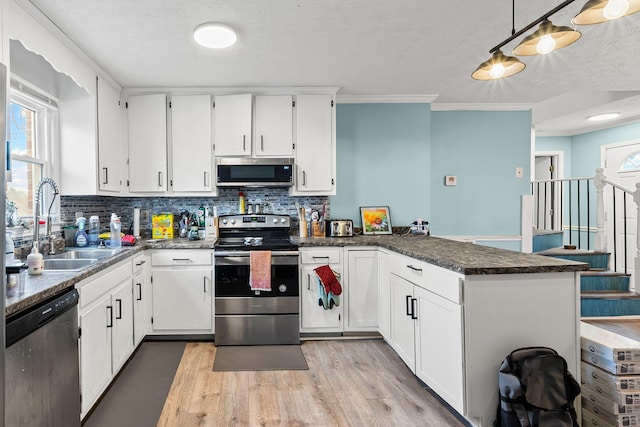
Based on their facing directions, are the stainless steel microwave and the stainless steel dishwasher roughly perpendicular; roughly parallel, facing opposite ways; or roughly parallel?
roughly perpendicular

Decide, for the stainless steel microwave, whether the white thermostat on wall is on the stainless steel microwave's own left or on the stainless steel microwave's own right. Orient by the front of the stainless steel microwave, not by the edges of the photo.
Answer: on the stainless steel microwave's own left

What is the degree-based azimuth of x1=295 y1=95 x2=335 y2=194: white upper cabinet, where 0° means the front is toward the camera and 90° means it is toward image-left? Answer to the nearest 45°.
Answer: approximately 0°

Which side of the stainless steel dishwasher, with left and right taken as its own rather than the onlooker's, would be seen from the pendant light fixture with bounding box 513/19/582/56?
front

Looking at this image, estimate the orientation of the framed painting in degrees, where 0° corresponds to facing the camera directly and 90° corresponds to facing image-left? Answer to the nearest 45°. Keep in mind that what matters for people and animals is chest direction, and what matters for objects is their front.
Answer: approximately 0°

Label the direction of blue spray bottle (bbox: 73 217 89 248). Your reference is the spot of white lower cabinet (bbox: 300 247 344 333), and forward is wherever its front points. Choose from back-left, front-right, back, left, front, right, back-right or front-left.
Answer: right

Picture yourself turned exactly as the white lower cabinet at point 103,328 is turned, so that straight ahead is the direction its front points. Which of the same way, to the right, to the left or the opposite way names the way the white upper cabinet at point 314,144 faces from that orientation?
to the right

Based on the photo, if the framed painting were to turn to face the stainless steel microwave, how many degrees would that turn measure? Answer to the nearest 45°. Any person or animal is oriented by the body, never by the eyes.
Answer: approximately 45° to its right
